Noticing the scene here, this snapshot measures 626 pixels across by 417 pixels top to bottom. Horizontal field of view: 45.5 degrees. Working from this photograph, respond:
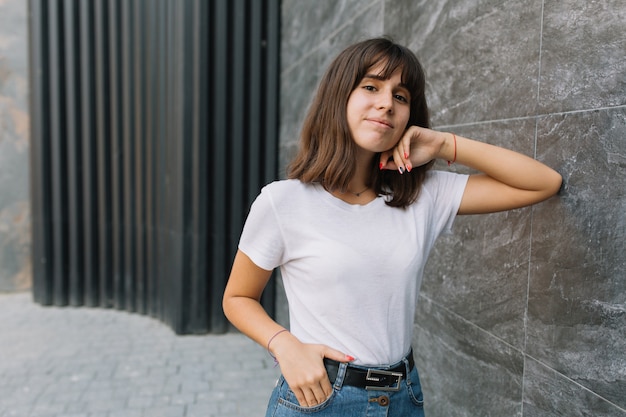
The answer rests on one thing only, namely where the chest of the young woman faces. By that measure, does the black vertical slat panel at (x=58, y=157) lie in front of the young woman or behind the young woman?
behind

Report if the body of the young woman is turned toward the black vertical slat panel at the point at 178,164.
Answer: no

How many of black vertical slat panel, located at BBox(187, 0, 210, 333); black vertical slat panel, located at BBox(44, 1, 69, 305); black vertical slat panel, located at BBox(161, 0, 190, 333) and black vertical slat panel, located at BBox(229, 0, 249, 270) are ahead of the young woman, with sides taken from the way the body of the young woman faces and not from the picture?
0

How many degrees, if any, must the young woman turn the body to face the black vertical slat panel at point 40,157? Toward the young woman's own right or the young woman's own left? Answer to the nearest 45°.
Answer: approximately 180°

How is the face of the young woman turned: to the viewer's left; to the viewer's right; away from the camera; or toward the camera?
toward the camera

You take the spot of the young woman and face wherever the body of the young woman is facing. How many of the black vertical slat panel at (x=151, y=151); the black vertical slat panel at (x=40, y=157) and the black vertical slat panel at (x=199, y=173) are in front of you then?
0

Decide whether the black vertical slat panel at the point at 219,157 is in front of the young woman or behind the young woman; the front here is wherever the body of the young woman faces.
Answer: behind

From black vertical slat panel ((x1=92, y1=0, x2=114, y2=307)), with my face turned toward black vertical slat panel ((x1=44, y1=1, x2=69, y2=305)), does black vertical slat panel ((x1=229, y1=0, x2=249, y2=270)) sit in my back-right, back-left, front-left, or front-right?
back-left

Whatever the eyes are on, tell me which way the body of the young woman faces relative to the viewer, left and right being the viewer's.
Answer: facing the viewer and to the right of the viewer

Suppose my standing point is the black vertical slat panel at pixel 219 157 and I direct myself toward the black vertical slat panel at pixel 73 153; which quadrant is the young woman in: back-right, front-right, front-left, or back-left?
back-left

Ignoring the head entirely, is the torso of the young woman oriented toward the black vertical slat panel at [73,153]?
no

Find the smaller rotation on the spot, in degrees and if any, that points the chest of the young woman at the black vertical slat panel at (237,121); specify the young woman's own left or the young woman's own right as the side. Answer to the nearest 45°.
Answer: approximately 135° to the young woman's own left

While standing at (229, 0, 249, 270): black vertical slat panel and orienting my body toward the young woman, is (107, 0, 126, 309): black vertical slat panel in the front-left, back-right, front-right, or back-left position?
back-right

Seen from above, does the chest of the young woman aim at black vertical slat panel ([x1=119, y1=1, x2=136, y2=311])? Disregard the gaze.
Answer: no

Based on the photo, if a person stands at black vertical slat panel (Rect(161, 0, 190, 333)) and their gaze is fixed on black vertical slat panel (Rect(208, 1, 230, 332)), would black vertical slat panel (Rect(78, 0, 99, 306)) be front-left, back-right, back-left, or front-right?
back-left
